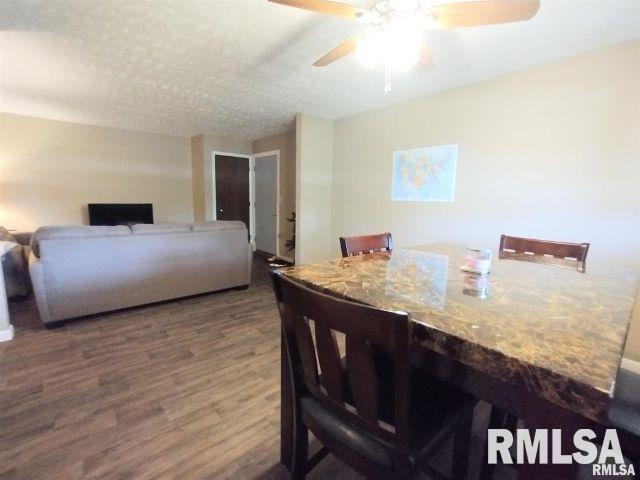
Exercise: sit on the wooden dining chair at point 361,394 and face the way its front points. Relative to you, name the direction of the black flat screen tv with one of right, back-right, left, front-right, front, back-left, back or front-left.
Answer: left

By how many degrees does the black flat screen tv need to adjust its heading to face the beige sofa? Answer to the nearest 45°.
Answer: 0° — it already faces it

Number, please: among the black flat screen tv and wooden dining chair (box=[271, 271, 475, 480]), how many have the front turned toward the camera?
1

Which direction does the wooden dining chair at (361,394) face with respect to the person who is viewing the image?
facing away from the viewer and to the right of the viewer

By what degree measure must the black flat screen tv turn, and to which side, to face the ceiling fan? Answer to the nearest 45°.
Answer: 0° — it already faces it

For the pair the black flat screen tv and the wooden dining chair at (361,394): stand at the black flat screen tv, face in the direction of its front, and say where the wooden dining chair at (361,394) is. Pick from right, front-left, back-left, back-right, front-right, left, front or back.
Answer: front

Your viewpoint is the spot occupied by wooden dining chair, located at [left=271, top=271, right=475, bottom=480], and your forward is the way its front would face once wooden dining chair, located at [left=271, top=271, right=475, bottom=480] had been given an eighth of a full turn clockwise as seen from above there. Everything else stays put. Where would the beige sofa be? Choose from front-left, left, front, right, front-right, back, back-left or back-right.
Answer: back-left

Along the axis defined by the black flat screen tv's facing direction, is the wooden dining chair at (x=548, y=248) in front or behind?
in front

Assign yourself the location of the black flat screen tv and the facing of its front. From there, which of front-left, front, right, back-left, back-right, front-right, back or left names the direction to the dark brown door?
left

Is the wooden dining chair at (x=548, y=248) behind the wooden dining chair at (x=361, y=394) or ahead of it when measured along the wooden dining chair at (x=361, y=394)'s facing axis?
ahead

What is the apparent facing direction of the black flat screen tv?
toward the camera

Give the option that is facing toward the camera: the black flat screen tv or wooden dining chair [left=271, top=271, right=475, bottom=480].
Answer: the black flat screen tv

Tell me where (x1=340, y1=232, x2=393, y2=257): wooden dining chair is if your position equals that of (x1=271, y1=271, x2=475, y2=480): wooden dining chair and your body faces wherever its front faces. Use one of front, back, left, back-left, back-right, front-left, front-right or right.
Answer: front-left

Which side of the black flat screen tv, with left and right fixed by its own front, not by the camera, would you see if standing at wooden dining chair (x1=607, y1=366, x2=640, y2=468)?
front
